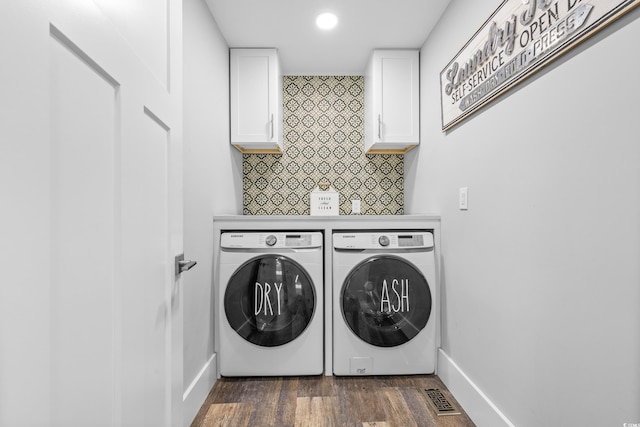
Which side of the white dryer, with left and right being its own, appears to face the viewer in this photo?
front

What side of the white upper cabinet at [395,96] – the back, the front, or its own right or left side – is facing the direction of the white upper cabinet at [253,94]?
right

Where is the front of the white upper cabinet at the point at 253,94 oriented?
toward the camera

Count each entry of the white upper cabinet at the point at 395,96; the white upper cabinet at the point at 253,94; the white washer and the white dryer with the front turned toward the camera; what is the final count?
4

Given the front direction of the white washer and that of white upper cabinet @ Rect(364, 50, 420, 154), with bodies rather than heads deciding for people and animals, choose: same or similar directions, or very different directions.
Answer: same or similar directions

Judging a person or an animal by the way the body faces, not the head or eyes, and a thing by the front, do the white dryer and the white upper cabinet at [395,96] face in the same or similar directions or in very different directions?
same or similar directions

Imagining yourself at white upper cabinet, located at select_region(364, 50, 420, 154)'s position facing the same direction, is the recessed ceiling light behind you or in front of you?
in front

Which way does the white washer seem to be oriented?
toward the camera

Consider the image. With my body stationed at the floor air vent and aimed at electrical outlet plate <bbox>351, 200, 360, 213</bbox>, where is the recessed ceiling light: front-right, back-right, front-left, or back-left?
front-left

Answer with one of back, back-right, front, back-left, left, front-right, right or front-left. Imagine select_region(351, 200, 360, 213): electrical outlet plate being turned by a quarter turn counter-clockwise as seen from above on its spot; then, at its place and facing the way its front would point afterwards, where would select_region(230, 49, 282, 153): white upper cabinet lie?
back-right

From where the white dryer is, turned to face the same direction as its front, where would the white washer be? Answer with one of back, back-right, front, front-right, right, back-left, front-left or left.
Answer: left
